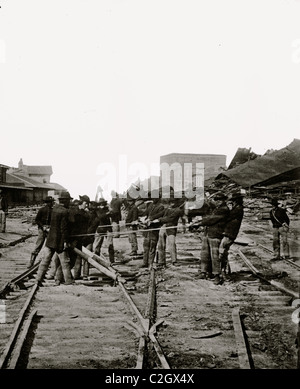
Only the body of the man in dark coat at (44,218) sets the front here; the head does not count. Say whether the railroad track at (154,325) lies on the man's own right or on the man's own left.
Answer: on the man's own right

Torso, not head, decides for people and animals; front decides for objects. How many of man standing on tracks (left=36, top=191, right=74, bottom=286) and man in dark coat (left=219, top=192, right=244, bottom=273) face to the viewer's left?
1

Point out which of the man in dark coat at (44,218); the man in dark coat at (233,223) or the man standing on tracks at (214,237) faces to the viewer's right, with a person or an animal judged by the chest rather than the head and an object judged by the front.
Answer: the man in dark coat at (44,218)

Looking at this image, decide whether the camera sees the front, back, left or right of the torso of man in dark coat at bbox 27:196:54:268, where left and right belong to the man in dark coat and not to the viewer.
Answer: right

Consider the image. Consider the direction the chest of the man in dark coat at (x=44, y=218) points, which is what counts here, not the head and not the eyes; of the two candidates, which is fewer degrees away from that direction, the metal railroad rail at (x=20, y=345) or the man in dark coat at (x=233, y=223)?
the man in dark coat

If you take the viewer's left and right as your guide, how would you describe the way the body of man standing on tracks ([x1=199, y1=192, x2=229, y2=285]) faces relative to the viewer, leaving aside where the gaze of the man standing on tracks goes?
facing the viewer and to the left of the viewer

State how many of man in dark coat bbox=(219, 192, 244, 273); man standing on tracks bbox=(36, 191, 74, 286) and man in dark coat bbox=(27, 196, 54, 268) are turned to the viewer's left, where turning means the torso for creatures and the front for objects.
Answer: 1

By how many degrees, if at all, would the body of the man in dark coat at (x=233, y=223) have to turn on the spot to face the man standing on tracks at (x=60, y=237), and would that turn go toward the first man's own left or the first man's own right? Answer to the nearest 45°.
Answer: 0° — they already face them

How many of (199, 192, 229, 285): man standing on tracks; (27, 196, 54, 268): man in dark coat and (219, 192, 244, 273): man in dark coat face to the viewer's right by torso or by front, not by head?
1

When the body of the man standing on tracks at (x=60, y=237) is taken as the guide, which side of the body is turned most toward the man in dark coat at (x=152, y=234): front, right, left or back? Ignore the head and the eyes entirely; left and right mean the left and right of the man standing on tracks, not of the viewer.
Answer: front

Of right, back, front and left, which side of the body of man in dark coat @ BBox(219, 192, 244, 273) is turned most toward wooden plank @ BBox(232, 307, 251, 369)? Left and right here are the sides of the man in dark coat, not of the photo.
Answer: left

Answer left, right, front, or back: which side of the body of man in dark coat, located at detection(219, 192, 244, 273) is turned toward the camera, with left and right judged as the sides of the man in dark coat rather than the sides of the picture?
left

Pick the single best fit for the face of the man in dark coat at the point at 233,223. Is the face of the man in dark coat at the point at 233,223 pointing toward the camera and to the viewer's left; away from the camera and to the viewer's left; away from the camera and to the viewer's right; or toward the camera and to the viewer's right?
toward the camera and to the viewer's left

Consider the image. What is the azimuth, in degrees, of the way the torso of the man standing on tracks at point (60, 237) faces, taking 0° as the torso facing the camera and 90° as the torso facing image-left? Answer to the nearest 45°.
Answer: approximately 225°
